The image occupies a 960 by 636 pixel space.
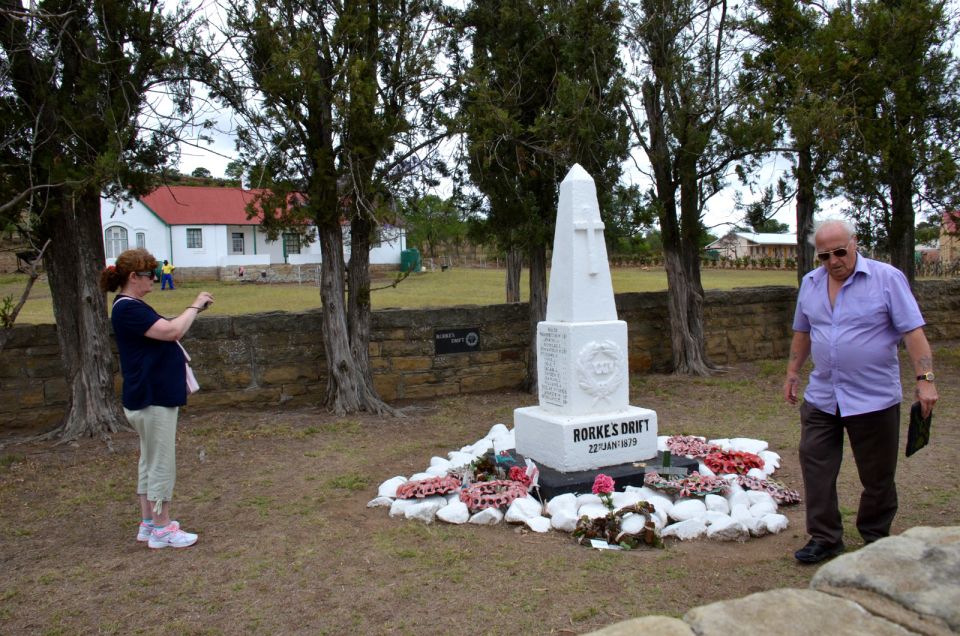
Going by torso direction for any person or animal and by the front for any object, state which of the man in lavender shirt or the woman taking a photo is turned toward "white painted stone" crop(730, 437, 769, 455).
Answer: the woman taking a photo

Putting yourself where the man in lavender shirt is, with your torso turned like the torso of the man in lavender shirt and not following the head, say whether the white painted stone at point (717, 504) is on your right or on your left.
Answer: on your right

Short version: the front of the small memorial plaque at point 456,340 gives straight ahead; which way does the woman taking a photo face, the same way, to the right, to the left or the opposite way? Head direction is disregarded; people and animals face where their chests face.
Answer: to the left

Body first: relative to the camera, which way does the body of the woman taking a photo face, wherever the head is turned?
to the viewer's right

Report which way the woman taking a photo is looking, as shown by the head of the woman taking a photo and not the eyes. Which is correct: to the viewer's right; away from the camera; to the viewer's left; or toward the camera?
to the viewer's right

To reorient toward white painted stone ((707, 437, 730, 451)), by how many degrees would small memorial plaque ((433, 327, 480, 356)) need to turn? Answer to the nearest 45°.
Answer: approximately 45° to its left

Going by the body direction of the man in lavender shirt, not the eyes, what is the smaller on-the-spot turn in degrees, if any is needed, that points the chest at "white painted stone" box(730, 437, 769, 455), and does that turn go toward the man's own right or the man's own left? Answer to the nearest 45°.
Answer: approximately 135° to the man's own right

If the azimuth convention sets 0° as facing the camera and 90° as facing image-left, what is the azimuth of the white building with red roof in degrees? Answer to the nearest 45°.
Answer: approximately 315°

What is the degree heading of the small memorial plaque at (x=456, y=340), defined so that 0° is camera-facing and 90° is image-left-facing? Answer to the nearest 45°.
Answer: approximately 0°

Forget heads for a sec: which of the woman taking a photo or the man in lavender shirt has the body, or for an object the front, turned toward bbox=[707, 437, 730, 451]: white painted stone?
the woman taking a photo
